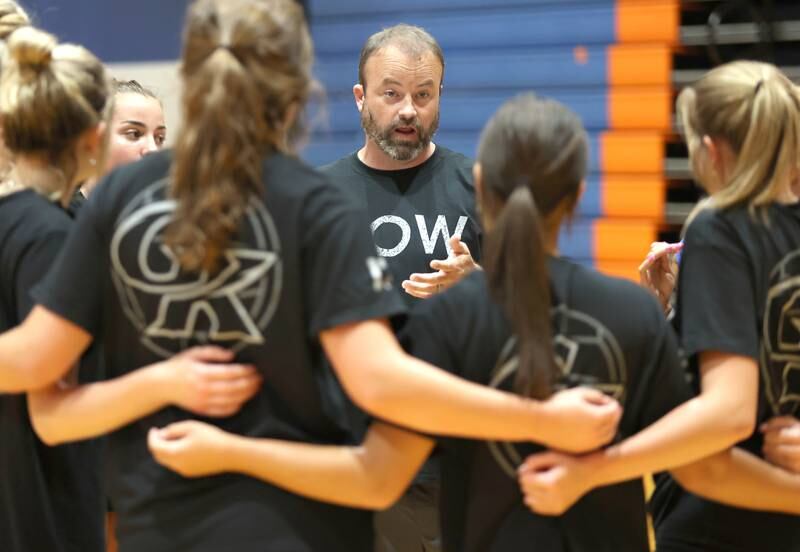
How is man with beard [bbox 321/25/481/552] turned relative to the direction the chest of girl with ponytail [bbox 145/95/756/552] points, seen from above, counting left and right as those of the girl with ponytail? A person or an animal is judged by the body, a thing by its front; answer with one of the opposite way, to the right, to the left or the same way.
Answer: the opposite way

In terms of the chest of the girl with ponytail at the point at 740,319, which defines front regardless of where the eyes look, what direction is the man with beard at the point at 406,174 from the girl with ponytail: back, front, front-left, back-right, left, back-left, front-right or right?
front

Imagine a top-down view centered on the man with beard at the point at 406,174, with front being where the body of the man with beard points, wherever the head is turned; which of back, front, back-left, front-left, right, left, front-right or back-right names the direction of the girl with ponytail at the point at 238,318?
front

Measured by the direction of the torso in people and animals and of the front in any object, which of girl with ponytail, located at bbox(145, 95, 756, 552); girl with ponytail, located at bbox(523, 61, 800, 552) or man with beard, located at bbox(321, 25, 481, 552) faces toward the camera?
the man with beard

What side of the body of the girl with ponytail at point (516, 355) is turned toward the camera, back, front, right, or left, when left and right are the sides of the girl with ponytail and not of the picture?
back

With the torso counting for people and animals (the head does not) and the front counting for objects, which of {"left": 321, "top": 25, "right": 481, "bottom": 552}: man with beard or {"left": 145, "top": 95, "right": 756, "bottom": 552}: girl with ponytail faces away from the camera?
the girl with ponytail

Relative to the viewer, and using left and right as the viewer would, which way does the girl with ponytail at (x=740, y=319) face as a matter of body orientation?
facing away from the viewer and to the left of the viewer

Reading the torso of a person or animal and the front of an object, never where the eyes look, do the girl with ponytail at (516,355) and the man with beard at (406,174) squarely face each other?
yes

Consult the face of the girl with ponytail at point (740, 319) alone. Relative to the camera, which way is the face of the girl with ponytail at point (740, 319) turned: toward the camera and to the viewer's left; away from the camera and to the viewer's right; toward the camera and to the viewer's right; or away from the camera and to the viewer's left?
away from the camera and to the viewer's left

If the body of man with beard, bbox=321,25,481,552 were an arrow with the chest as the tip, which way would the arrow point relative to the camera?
toward the camera

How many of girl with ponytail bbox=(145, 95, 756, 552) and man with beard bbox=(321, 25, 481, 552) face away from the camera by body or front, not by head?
1

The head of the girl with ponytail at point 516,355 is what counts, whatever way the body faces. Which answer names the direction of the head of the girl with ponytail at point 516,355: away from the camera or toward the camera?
away from the camera

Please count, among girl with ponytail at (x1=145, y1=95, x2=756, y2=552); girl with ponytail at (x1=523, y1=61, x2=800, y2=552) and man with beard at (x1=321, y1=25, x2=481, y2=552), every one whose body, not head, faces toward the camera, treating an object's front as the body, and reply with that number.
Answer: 1

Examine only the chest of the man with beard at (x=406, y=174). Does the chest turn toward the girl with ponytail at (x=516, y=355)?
yes

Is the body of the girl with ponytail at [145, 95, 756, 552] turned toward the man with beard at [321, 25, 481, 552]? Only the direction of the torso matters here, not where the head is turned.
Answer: yes

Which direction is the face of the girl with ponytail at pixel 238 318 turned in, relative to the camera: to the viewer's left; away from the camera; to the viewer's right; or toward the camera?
away from the camera
